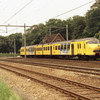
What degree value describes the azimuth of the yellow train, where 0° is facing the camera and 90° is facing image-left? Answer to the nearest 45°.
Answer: approximately 315°
